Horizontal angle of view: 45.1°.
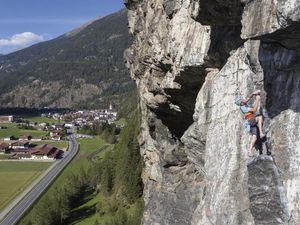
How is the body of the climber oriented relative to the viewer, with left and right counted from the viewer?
facing to the right of the viewer
